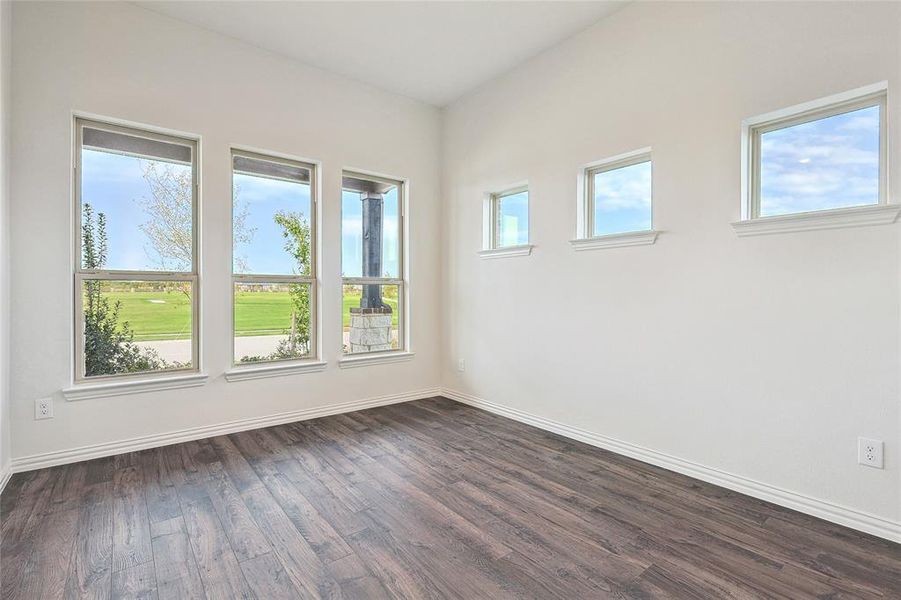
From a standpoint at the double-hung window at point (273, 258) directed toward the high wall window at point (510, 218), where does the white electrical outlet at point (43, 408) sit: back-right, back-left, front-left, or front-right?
back-right

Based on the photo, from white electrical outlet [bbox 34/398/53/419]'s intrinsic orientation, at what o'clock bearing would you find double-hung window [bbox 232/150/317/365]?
The double-hung window is roughly at 9 o'clock from the white electrical outlet.

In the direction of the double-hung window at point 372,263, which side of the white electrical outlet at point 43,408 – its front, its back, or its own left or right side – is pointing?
left

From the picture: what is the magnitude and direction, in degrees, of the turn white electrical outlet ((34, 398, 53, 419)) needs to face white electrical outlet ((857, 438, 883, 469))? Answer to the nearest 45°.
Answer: approximately 45° to its left

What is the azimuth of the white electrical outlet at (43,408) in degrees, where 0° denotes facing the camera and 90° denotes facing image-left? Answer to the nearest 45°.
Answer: approximately 0°
